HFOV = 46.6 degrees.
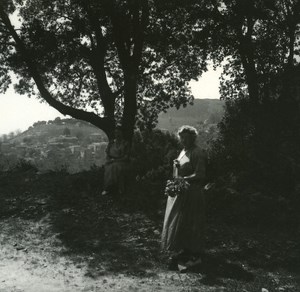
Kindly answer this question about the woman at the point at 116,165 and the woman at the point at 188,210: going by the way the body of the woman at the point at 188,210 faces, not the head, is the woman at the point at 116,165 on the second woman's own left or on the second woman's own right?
on the second woman's own right

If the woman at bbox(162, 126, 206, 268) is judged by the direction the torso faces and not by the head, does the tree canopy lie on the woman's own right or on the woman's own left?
on the woman's own right

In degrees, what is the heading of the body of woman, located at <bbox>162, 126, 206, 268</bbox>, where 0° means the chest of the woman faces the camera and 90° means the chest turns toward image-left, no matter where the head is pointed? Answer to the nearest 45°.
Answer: approximately 45°

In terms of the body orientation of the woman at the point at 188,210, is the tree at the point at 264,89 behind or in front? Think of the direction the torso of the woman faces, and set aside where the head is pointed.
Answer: behind
